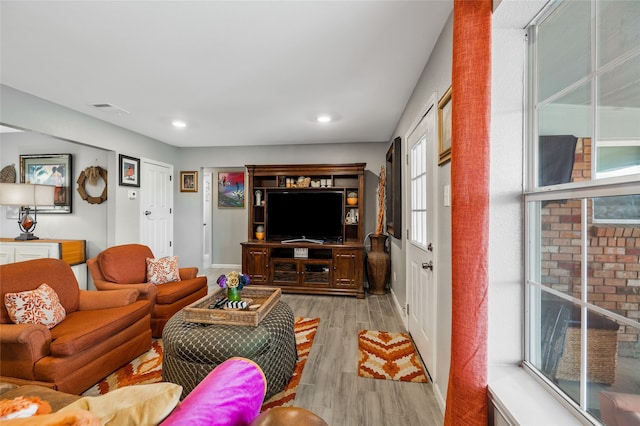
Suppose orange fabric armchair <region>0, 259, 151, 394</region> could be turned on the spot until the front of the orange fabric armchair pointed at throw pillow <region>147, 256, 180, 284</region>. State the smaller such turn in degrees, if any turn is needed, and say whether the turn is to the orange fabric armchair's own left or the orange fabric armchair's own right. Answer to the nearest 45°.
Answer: approximately 90° to the orange fabric armchair's own left

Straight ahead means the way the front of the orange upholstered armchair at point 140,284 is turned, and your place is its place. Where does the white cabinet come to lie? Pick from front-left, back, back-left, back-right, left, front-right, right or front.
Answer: back

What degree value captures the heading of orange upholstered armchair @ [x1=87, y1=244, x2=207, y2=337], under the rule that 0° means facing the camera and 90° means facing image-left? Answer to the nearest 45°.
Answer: approximately 315°

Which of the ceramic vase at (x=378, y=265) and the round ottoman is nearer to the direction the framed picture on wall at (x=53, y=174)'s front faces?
the round ottoman

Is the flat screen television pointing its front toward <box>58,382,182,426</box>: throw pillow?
yes

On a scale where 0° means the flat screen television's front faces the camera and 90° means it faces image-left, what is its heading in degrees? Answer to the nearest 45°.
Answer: approximately 0°

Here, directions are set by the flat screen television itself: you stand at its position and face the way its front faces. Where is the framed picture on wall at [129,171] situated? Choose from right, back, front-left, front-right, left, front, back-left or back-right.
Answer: right

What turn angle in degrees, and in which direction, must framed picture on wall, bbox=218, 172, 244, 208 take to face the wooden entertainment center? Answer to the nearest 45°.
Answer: approximately 45° to its left
